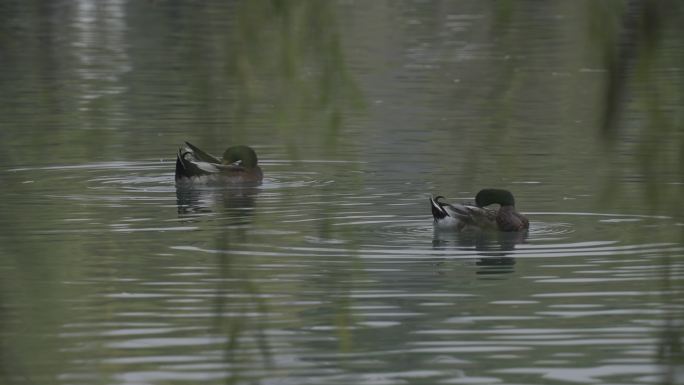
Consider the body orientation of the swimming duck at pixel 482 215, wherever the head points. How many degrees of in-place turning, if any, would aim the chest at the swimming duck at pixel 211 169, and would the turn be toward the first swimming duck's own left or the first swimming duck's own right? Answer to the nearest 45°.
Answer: approximately 135° to the first swimming duck's own left

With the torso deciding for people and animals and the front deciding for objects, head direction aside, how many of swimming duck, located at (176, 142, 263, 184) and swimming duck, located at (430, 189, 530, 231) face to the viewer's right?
2

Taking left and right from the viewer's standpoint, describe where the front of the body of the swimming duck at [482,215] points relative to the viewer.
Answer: facing to the right of the viewer

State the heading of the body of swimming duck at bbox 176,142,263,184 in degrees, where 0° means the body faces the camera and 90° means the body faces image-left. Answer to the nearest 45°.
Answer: approximately 270°

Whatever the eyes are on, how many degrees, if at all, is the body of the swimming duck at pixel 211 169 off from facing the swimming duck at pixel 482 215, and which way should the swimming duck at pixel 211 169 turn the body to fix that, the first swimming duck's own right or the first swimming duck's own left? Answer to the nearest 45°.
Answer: approximately 45° to the first swimming duck's own right
